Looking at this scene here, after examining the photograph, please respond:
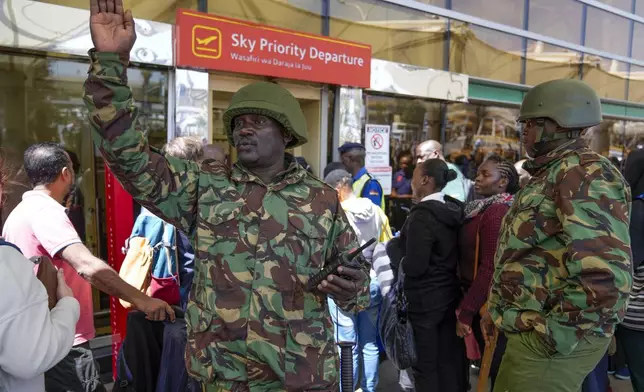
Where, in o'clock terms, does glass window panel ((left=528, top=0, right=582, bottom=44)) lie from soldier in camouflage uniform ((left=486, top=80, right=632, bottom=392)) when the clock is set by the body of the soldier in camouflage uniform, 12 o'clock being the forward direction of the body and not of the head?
The glass window panel is roughly at 3 o'clock from the soldier in camouflage uniform.

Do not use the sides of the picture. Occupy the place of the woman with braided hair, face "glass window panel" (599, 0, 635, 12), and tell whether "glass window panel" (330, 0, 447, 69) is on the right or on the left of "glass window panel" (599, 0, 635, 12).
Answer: left

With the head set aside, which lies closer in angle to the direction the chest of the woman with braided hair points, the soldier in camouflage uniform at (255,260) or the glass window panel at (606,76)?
the soldier in camouflage uniform

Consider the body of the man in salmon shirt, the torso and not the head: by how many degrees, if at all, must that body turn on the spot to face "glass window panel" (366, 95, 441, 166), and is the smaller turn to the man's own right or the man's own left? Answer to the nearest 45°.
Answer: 0° — they already face it

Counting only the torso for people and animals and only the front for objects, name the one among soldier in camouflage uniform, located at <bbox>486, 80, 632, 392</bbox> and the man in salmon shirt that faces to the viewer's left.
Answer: the soldier in camouflage uniform

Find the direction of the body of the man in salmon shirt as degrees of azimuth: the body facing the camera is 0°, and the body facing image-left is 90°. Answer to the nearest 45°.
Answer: approximately 225°

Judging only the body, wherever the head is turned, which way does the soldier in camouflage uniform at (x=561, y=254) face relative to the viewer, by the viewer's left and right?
facing to the left of the viewer
